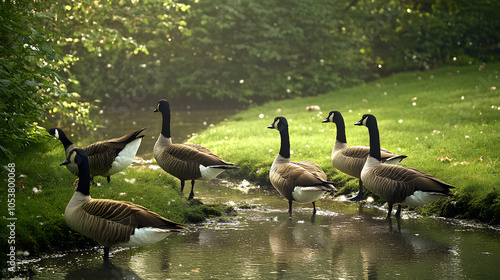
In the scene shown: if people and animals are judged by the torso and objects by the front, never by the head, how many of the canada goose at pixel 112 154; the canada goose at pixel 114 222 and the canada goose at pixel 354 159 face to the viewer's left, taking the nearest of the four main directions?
3

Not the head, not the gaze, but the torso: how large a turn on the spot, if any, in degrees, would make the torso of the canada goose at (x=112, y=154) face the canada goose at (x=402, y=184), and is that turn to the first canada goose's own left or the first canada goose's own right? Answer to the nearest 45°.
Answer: approximately 180°

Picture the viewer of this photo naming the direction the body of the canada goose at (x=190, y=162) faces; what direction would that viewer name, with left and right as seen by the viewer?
facing to the left of the viewer

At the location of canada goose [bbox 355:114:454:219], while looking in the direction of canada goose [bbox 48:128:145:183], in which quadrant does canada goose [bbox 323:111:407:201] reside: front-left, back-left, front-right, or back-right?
front-right

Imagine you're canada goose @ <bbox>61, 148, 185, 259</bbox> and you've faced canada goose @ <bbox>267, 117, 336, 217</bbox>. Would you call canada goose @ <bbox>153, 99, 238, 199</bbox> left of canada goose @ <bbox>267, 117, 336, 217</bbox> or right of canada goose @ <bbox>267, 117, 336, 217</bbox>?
left

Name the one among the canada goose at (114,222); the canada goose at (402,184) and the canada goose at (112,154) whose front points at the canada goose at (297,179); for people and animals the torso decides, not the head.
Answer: the canada goose at (402,184)

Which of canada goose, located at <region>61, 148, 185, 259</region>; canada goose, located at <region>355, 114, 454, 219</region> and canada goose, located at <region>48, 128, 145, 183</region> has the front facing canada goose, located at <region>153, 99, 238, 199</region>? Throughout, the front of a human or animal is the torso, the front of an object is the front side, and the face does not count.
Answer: canada goose, located at <region>355, 114, 454, 219</region>

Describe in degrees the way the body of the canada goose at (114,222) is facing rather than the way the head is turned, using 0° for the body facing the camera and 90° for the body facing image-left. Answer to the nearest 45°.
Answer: approximately 90°

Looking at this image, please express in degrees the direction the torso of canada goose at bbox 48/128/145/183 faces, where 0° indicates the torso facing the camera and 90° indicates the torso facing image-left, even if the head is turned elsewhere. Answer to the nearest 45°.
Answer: approximately 90°

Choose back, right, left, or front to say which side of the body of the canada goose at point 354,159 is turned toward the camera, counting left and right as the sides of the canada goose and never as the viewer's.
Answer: left

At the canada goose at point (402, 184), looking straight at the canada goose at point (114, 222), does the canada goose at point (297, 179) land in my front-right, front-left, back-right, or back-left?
front-right

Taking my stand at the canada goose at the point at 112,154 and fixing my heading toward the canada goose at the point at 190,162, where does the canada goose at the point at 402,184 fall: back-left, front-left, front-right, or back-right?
front-right

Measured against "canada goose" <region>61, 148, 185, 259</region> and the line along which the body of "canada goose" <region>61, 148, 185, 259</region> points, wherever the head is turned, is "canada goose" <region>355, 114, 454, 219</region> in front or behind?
behind

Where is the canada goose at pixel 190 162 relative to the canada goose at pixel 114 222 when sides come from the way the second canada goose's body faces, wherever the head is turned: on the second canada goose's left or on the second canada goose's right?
on the second canada goose's right

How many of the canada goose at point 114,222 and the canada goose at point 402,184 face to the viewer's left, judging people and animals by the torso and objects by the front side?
2

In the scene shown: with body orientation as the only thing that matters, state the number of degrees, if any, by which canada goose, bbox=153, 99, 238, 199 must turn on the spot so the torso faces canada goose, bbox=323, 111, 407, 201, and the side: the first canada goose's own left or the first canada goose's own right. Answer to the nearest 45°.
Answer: approximately 180°

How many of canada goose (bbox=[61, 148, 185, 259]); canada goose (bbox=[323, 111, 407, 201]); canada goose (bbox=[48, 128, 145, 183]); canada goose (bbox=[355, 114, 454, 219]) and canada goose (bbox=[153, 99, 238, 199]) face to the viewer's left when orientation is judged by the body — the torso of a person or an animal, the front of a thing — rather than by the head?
5
